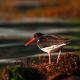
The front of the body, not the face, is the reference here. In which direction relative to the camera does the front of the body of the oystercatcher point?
to the viewer's left
